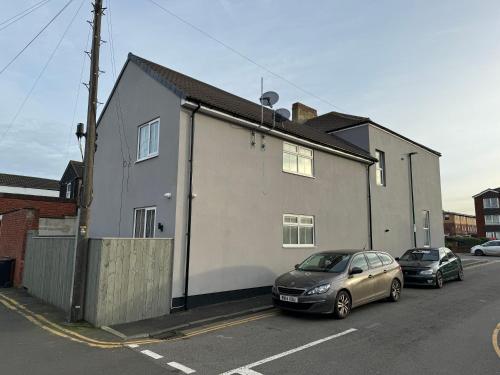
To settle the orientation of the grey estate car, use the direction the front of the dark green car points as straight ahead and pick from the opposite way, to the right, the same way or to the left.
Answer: the same way

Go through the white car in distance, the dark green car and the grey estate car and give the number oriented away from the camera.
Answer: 0

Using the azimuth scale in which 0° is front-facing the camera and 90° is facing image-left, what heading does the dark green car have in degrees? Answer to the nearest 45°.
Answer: approximately 45°

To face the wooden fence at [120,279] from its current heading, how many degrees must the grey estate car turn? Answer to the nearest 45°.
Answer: approximately 45° to its right

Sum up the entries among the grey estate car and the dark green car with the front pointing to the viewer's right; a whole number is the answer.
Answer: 0

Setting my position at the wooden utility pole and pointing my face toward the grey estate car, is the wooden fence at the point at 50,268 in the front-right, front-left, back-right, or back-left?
back-left

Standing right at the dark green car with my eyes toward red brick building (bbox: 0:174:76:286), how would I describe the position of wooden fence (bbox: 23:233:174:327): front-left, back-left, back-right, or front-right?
front-left

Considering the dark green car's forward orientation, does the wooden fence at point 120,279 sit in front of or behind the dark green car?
in front

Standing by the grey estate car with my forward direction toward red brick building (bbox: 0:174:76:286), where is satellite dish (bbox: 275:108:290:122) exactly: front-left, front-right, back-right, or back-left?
front-right

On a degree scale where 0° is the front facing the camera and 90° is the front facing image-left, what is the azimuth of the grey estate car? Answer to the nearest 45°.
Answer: approximately 45°

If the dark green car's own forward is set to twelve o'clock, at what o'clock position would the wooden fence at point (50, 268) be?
The wooden fence is roughly at 12 o'clock from the dark green car.
